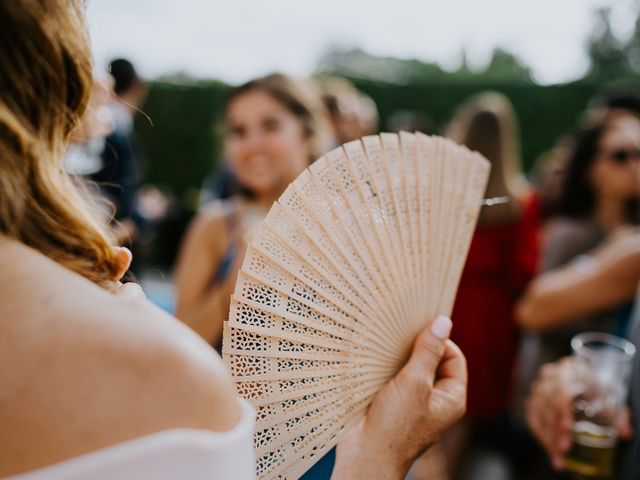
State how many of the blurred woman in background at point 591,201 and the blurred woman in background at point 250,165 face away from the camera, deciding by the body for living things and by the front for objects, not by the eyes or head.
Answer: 0

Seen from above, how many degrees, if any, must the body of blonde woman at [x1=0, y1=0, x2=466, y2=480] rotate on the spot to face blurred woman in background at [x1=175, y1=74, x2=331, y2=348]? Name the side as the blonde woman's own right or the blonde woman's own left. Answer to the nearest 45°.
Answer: approximately 45° to the blonde woman's own left

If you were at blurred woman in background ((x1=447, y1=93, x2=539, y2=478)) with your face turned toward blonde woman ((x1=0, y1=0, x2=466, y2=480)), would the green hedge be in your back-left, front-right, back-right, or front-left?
back-right

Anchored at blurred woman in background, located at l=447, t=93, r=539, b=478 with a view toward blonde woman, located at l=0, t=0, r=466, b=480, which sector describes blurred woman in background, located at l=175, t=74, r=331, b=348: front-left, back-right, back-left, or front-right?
front-right

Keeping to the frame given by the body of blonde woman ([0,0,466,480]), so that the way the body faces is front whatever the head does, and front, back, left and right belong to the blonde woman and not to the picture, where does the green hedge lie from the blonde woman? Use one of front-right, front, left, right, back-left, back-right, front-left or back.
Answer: front-left

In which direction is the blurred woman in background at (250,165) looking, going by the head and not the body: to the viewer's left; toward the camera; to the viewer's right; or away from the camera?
toward the camera

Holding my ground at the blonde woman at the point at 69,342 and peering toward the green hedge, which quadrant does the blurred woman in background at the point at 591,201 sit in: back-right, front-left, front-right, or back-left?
front-right

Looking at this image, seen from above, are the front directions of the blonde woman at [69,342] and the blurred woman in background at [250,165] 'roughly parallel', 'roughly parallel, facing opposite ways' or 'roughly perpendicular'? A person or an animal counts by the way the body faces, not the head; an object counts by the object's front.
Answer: roughly parallel, facing opposite ways

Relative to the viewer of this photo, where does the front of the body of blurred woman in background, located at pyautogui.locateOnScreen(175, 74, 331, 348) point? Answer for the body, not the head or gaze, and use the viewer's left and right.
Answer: facing the viewer and to the left of the viewer

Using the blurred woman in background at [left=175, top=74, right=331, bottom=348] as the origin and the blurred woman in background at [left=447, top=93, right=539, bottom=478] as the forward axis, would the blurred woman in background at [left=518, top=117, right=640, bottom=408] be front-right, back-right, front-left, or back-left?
front-right

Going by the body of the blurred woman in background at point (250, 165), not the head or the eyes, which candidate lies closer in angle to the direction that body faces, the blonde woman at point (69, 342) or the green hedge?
the blonde woman

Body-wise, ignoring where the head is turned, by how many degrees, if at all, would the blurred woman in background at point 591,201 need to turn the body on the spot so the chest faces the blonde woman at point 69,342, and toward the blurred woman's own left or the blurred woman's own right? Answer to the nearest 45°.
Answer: approximately 45° to the blurred woman's own right

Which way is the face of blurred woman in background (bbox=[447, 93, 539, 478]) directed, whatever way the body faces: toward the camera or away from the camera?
away from the camera
